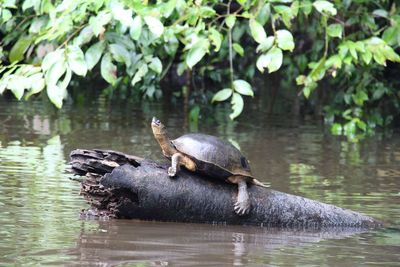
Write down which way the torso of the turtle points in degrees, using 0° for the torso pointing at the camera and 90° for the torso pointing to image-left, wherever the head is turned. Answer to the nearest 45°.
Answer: approximately 90°
